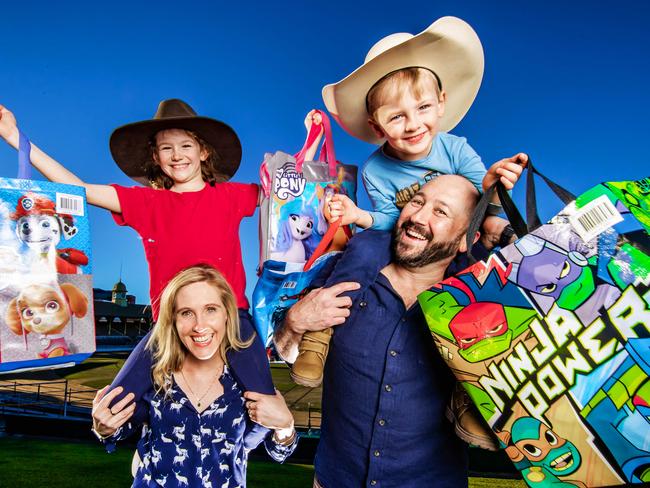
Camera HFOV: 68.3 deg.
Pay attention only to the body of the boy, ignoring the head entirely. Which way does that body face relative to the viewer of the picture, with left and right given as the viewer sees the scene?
facing the viewer

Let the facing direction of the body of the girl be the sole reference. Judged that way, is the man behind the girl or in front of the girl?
in front

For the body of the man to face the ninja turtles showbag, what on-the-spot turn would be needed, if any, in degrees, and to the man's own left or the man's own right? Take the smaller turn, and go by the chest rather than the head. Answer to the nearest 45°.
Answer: approximately 45° to the man's own left

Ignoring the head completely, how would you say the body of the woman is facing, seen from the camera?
toward the camera

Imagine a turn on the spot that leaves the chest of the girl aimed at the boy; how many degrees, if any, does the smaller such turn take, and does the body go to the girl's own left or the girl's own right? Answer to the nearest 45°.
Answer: approximately 45° to the girl's own left

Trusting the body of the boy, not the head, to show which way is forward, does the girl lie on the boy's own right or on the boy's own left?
on the boy's own right
